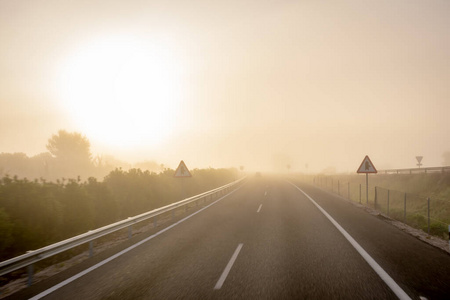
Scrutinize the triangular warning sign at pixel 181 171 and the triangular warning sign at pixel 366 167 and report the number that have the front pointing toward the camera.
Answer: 2

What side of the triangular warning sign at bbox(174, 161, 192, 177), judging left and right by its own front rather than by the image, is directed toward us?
front

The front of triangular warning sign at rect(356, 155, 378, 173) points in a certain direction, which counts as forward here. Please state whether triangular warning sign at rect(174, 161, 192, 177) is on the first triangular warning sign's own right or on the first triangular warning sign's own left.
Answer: on the first triangular warning sign's own right

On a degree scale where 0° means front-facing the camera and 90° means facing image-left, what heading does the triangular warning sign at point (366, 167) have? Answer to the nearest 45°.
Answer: approximately 0°

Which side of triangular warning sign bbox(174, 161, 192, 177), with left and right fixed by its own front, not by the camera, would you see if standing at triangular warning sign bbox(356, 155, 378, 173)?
left
